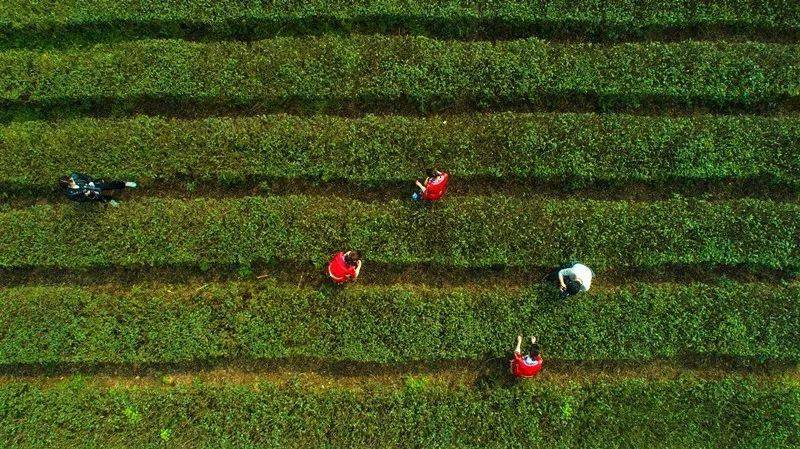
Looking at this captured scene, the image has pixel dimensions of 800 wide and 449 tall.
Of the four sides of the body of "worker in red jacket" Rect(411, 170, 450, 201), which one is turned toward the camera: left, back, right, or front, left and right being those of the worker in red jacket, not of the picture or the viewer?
left

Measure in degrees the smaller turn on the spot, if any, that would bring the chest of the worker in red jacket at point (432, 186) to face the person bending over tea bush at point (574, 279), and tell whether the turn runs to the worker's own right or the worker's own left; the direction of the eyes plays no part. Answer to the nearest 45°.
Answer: approximately 180°
